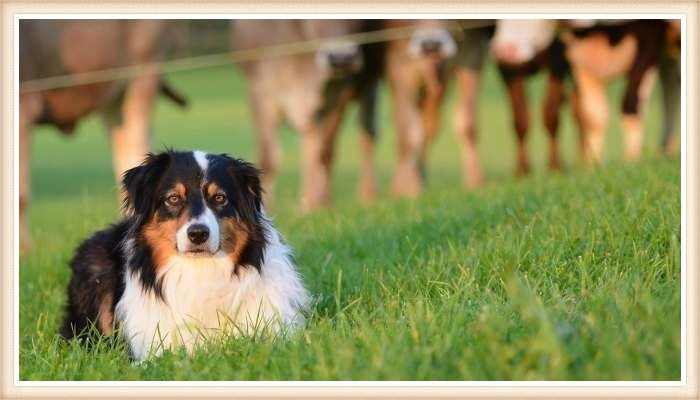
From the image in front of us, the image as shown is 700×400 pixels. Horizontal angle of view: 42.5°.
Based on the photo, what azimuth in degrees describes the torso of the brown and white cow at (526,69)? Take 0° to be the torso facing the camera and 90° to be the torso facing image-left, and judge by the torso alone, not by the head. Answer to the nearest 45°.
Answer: approximately 0°

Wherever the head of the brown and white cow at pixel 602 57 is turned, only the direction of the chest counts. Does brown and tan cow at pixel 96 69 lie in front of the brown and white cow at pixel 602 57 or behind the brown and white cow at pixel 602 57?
in front

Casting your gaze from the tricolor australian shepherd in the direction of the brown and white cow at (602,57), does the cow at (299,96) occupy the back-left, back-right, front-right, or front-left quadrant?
front-left

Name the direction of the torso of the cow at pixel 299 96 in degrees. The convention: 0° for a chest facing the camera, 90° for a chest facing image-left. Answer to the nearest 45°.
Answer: approximately 315°

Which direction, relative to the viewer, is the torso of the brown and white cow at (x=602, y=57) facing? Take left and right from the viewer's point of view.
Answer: facing the viewer and to the left of the viewer

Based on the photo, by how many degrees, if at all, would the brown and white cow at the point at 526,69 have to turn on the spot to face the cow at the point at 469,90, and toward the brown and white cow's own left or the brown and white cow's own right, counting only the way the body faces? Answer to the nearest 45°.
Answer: approximately 135° to the brown and white cow's own right
